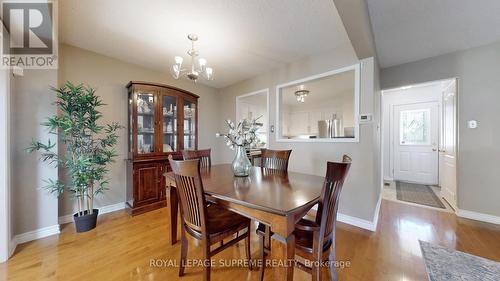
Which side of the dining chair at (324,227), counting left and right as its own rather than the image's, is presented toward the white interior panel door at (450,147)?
right

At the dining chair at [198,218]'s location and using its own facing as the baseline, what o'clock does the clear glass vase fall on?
The clear glass vase is roughly at 12 o'clock from the dining chair.

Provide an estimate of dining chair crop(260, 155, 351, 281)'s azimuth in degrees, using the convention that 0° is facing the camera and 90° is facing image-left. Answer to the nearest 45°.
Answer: approximately 135°

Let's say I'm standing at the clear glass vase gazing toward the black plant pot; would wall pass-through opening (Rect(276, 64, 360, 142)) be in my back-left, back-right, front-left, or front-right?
back-right

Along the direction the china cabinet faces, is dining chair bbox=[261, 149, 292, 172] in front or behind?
in front

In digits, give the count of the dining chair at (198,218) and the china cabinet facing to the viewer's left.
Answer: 0
